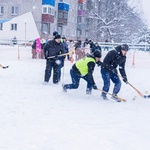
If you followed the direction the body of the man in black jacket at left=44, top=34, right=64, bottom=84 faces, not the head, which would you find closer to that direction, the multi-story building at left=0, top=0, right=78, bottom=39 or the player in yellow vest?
the player in yellow vest

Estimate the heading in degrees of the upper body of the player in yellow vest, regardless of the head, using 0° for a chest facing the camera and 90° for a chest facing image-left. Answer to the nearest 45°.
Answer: approximately 270°

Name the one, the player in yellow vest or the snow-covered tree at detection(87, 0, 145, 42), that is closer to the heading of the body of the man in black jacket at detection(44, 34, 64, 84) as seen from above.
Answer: the player in yellow vest

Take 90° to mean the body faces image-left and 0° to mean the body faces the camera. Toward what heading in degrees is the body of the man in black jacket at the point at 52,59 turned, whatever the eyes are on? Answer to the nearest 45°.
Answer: approximately 315°
